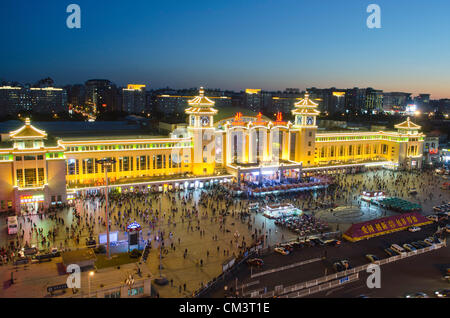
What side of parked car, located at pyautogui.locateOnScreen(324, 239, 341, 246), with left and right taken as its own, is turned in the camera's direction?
left

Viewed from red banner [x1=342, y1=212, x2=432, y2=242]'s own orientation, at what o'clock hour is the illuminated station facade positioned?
The illuminated station facade is roughly at 5 o'clock from the red banner.

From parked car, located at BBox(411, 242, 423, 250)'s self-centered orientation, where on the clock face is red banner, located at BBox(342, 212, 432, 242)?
The red banner is roughly at 6 o'clock from the parked car.

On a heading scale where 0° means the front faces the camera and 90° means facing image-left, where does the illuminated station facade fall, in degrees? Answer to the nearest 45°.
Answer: approximately 315°

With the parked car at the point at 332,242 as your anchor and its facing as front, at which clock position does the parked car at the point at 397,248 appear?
the parked car at the point at 397,248 is roughly at 6 o'clock from the parked car at the point at 332,242.

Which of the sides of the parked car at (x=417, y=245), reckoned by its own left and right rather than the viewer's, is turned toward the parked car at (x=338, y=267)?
right

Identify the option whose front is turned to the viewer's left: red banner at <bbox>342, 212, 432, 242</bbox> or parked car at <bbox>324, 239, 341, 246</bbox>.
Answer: the parked car

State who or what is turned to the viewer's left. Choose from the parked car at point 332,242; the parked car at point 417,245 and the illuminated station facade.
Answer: the parked car at point 332,242
